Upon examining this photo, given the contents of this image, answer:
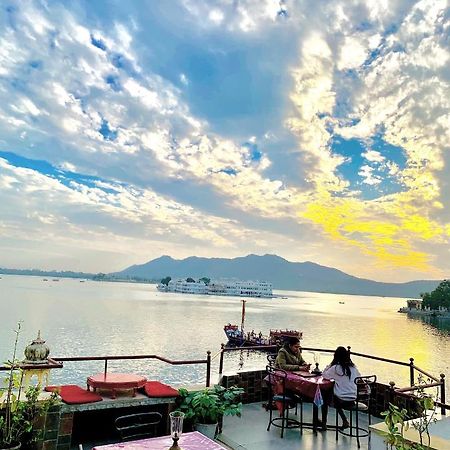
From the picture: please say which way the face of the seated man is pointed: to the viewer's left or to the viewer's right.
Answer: to the viewer's right

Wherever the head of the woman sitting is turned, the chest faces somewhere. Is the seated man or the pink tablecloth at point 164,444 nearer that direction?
the seated man

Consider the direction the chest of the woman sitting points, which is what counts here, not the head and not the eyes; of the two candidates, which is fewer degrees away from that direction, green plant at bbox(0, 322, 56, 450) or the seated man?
the seated man

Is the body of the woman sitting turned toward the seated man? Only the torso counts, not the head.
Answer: yes

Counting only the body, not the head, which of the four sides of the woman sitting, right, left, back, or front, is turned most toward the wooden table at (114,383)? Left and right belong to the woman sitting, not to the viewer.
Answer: left

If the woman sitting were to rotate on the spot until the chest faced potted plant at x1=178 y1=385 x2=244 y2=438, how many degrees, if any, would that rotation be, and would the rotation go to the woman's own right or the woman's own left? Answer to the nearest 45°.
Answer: approximately 90° to the woman's own left

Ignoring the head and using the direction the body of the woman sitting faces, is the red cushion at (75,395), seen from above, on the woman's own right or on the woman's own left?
on the woman's own left

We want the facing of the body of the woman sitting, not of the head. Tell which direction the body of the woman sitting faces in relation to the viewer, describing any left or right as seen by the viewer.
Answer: facing away from the viewer and to the left of the viewer

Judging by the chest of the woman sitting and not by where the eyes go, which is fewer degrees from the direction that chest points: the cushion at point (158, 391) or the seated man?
the seated man

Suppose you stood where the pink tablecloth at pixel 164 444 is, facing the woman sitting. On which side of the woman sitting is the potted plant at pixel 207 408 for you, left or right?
left

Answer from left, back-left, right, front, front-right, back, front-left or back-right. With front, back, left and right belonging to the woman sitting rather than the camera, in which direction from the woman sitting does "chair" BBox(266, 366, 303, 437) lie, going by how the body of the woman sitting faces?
front-left
